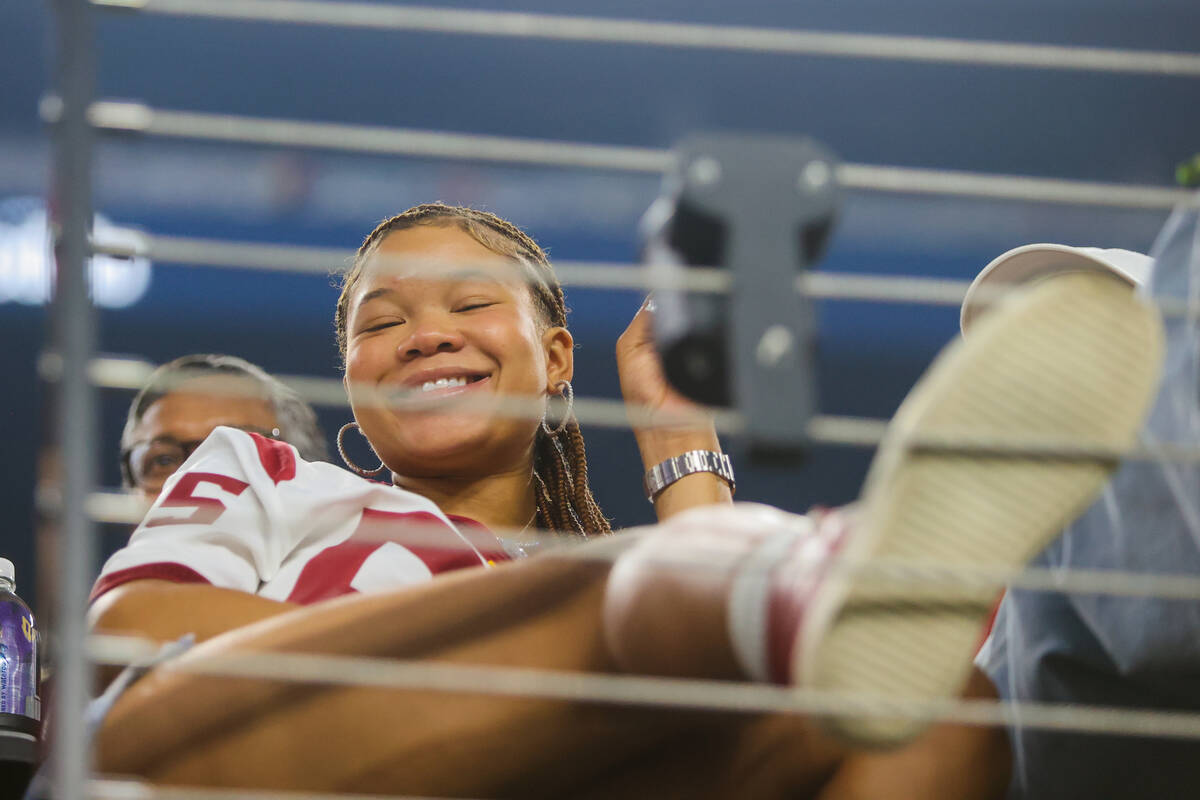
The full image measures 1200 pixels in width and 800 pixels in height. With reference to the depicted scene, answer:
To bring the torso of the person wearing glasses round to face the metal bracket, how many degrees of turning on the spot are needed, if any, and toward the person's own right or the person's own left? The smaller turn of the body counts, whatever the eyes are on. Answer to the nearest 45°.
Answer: approximately 45° to the person's own left

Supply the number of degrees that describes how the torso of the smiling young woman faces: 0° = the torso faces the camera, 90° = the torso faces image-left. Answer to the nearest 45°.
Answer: approximately 0°

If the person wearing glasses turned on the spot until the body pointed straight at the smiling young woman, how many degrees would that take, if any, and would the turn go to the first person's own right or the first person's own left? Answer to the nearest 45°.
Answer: approximately 45° to the first person's own left

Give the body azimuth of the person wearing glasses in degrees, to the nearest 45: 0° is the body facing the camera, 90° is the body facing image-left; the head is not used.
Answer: approximately 45°
